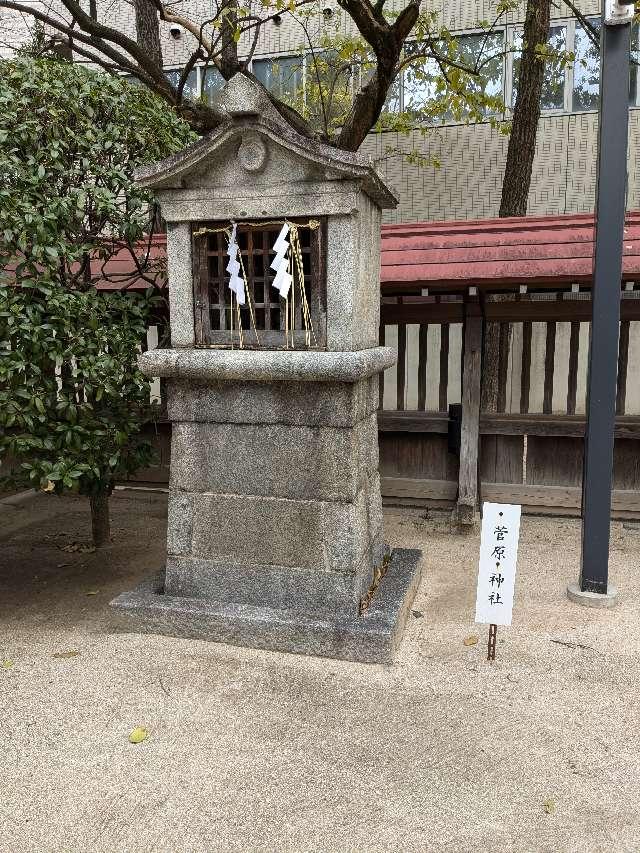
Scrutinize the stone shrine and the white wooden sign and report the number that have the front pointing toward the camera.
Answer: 2

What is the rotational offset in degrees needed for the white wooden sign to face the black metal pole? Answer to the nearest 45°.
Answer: approximately 135° to its left

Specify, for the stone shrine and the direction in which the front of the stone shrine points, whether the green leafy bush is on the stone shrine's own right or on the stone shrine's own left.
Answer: on the stone shrine's own right

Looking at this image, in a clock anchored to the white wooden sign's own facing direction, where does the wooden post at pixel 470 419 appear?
The wooden post is roughly at 6 o'clock from the white wooden sign.

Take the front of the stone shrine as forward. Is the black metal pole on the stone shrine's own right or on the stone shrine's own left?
on the stone shrine's own left

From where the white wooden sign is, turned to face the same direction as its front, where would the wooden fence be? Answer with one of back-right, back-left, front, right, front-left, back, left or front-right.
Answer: back

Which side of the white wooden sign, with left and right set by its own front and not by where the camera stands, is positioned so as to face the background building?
back
